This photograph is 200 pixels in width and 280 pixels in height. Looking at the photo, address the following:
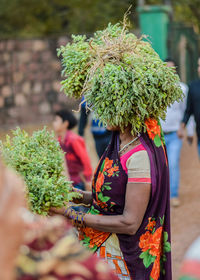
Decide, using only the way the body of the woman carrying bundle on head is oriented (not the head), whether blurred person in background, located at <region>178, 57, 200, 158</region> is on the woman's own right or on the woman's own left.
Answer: on the woman's own right

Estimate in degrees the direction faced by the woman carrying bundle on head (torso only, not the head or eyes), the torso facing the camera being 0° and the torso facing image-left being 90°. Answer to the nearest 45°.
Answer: approximately 90°

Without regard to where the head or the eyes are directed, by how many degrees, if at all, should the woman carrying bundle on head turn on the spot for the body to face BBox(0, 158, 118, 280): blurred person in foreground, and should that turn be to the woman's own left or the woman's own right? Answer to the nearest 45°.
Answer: approximately 90° to the woman's own left

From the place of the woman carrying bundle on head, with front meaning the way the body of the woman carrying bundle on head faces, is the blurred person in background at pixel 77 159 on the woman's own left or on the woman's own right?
on the woman's own right

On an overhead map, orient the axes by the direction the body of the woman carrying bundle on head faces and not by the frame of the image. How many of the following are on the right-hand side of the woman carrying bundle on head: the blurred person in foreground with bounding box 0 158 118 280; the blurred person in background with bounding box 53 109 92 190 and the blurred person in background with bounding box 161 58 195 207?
2

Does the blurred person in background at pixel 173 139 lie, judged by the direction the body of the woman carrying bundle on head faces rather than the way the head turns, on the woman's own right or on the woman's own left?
on the woman's own right
